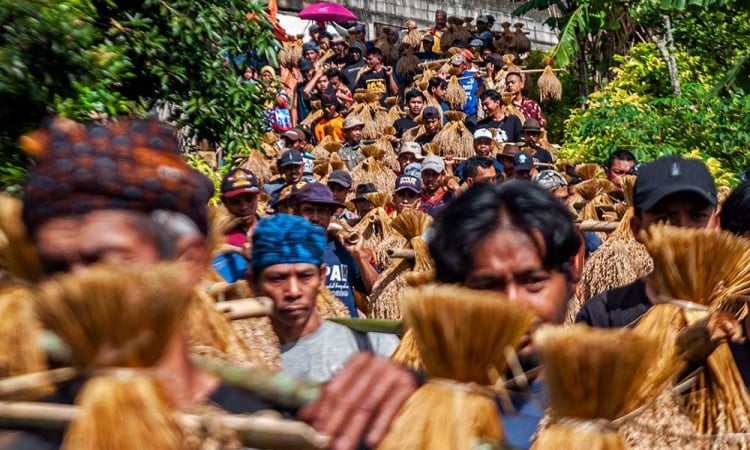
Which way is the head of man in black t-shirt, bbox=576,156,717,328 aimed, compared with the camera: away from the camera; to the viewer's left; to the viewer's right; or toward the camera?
toward the camera

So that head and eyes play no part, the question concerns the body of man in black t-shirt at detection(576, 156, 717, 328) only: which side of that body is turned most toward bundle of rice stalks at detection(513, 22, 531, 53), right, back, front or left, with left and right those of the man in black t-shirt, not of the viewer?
back

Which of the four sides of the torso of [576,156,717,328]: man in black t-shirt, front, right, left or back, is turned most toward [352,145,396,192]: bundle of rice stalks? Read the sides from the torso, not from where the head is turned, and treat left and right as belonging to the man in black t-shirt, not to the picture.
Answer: back

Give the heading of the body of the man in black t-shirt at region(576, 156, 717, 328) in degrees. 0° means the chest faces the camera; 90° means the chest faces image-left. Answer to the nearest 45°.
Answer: approximately 0°

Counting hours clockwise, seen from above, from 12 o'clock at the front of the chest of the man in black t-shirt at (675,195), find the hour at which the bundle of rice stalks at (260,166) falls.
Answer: The bundle of rice stalks is roughly at 5 o'clock from the man in black t-shirt.

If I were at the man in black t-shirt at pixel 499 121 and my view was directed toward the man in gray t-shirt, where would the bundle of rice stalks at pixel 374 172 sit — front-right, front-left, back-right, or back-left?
front-right

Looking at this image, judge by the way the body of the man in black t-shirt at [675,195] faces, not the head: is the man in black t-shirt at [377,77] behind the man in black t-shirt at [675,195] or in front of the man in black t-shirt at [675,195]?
behind

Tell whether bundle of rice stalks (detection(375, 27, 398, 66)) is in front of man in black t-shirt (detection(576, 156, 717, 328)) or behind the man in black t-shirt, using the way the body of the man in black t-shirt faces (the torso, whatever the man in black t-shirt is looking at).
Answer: behind

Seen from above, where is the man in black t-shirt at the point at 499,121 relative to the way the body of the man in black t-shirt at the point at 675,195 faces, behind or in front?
behind

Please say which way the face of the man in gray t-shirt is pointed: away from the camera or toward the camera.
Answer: toward the camera

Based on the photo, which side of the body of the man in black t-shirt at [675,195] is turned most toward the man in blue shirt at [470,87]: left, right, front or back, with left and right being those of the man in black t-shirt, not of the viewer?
back

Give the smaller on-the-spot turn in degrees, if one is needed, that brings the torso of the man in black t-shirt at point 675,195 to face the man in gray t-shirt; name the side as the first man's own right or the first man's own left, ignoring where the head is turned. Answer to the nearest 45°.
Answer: approximately 90° to the first man's own right

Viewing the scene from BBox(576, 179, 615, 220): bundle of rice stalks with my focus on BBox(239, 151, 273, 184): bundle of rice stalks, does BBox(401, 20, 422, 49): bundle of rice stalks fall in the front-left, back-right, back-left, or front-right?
front-right

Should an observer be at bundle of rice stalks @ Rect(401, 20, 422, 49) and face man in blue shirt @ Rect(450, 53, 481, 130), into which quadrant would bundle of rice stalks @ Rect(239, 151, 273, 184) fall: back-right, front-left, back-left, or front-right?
front-right

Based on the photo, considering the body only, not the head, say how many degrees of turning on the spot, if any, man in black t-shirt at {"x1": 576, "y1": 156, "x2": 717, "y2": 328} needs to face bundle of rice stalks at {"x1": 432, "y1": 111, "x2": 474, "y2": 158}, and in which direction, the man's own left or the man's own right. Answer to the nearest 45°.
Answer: approximately 180°
